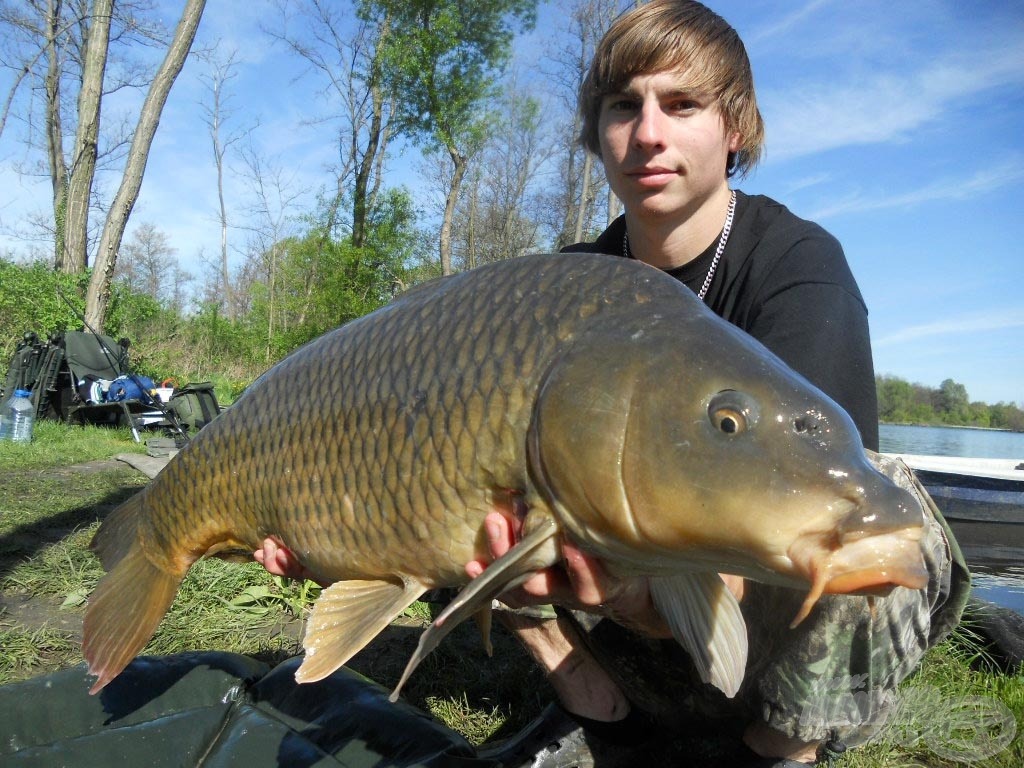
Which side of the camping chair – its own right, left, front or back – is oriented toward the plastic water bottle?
right

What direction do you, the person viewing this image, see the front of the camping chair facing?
facing the viewer and to the right of the viewer

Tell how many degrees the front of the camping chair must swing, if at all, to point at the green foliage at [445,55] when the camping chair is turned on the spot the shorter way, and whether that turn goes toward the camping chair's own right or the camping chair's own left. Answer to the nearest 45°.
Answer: approximately 90° to the camping chair's own left
